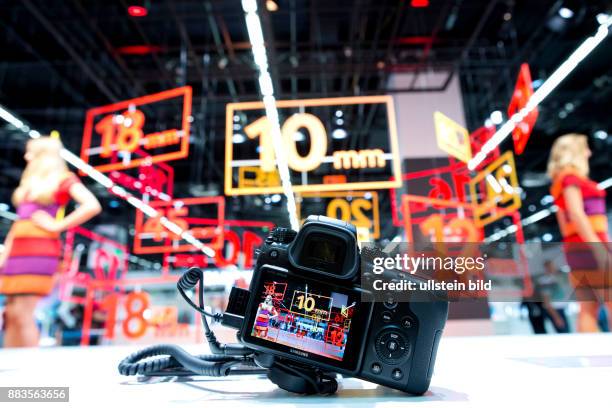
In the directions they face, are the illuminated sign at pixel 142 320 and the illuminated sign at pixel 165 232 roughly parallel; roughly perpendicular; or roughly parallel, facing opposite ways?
roughly parallel

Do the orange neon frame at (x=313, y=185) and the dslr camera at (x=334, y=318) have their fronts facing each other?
yes

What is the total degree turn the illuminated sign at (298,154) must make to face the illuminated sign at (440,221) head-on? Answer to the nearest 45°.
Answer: approximately 135° to its left

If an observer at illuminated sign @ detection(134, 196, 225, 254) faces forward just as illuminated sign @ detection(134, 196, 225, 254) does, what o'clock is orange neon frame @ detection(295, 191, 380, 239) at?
The orange neon frame is roughly at 10 o'clock from the illuminated sign.

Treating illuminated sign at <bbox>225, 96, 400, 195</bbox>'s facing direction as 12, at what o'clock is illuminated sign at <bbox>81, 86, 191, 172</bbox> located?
illuminated sign at <bbox>81, 86, 191, 172</bbox> is roughly at 3 o'clock from illuminated sign at <bbox>225, 96, 400, 195</bbox>.

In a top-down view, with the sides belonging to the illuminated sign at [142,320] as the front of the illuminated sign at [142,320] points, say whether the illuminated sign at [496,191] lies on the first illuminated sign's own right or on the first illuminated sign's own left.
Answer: on the first illuminated sign's own left

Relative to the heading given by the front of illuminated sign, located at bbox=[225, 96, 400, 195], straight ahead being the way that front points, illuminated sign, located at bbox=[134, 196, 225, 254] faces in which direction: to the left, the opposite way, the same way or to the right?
the same way

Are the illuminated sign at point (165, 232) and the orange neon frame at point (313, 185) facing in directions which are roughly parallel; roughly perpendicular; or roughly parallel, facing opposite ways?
roughly parallel

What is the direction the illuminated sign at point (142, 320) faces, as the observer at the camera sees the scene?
facing the viewer

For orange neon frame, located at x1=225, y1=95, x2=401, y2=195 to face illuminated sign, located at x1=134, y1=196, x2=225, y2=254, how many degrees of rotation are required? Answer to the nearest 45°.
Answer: approximately 135° to its right

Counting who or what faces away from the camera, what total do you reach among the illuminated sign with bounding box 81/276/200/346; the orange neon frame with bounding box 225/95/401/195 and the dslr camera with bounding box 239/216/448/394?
1

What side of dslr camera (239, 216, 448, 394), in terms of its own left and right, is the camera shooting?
back

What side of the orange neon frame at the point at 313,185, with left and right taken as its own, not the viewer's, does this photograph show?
front

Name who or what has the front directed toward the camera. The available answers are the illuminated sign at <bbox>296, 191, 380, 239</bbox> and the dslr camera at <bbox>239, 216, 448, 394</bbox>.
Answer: the illuminated sign

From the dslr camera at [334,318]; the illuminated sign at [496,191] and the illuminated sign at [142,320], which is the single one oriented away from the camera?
the dslr camera
